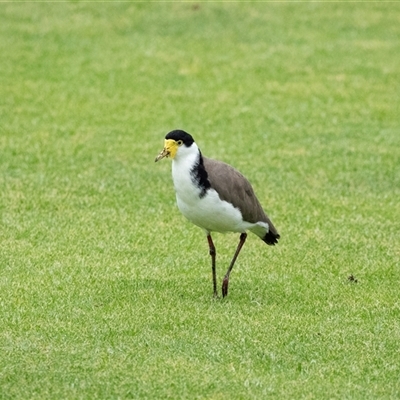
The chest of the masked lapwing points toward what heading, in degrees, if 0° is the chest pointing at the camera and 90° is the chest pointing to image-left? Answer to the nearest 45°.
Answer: approximately 45°
